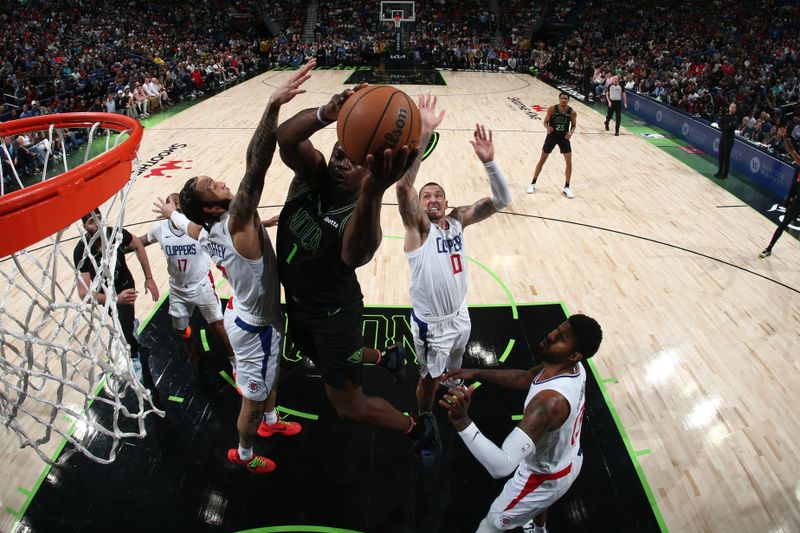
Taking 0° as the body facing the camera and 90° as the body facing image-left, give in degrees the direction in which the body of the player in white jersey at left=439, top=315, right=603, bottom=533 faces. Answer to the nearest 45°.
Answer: approximately 90°

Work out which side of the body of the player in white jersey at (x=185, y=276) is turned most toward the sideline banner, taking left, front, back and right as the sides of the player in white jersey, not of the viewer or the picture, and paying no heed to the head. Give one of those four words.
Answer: left

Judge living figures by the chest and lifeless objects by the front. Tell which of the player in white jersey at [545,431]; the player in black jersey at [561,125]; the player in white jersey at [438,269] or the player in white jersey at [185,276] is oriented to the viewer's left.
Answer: the player in white jersey at [545,431]

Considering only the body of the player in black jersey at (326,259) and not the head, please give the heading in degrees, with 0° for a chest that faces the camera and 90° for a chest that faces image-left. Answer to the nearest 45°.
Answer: approximately 45°

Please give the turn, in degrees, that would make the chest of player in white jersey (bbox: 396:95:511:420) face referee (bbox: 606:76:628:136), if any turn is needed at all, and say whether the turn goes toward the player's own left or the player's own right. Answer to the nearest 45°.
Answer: approximately 135° to the player's own left

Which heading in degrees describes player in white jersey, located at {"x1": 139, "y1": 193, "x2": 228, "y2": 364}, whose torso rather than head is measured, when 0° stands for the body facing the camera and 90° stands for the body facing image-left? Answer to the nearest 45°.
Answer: approximately 0°

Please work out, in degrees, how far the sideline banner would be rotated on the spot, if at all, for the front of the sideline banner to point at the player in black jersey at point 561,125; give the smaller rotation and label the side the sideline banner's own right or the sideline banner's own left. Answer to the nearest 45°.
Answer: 0° — it already faces them

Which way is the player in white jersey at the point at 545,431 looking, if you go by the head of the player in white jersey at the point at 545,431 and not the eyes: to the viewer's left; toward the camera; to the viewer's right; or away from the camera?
to the viewer's left

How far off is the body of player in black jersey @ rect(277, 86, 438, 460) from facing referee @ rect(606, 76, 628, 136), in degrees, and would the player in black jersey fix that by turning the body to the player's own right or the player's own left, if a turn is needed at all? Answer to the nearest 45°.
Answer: approximately 180°
